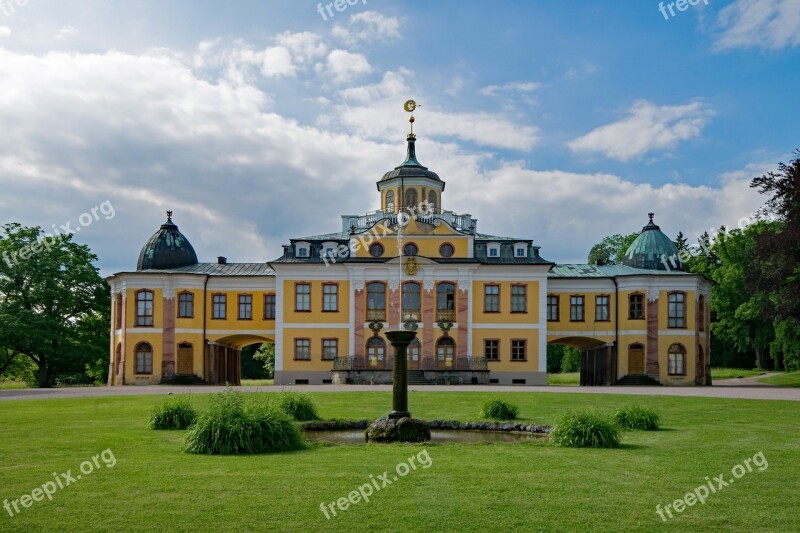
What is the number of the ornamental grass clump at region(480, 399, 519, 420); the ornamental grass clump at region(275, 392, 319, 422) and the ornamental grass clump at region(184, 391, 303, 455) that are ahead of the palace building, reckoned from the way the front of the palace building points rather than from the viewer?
3

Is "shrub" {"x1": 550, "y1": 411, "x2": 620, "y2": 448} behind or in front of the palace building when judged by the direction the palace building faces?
in front

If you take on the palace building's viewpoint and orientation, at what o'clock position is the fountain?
The fountain is roughly at 12 o'clock from the palace building.

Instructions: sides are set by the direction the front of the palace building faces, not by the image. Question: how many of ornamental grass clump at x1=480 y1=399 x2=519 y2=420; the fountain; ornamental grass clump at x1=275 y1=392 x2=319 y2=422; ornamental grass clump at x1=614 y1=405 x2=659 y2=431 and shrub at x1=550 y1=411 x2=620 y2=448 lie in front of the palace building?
5

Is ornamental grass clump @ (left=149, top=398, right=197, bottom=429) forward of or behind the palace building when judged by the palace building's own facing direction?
forward

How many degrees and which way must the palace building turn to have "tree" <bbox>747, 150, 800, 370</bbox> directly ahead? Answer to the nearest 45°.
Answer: approximately 45° to its left

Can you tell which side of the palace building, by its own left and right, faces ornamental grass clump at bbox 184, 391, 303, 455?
front

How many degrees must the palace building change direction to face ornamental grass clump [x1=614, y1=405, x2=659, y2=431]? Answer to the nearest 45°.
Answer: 0° — it already faces it

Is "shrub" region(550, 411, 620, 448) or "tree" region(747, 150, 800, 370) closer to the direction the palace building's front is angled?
the shrub

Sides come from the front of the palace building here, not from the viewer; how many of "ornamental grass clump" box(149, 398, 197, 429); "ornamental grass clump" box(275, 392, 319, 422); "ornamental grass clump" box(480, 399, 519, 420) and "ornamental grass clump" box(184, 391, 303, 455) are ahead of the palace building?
4

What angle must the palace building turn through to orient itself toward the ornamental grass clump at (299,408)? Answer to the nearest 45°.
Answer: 0° — it already faces it

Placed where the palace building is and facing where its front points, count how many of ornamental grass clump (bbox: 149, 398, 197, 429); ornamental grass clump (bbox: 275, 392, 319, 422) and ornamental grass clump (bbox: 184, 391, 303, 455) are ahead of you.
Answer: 3

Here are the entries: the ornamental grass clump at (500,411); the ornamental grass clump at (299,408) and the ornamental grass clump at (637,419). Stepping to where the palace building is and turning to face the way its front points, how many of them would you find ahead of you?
3

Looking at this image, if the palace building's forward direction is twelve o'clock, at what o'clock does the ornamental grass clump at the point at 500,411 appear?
The ornamental grass clump is roughly at 12 o'clock from the palace building.

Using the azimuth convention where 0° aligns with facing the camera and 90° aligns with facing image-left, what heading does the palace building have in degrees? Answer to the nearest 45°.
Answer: approximately 0°
